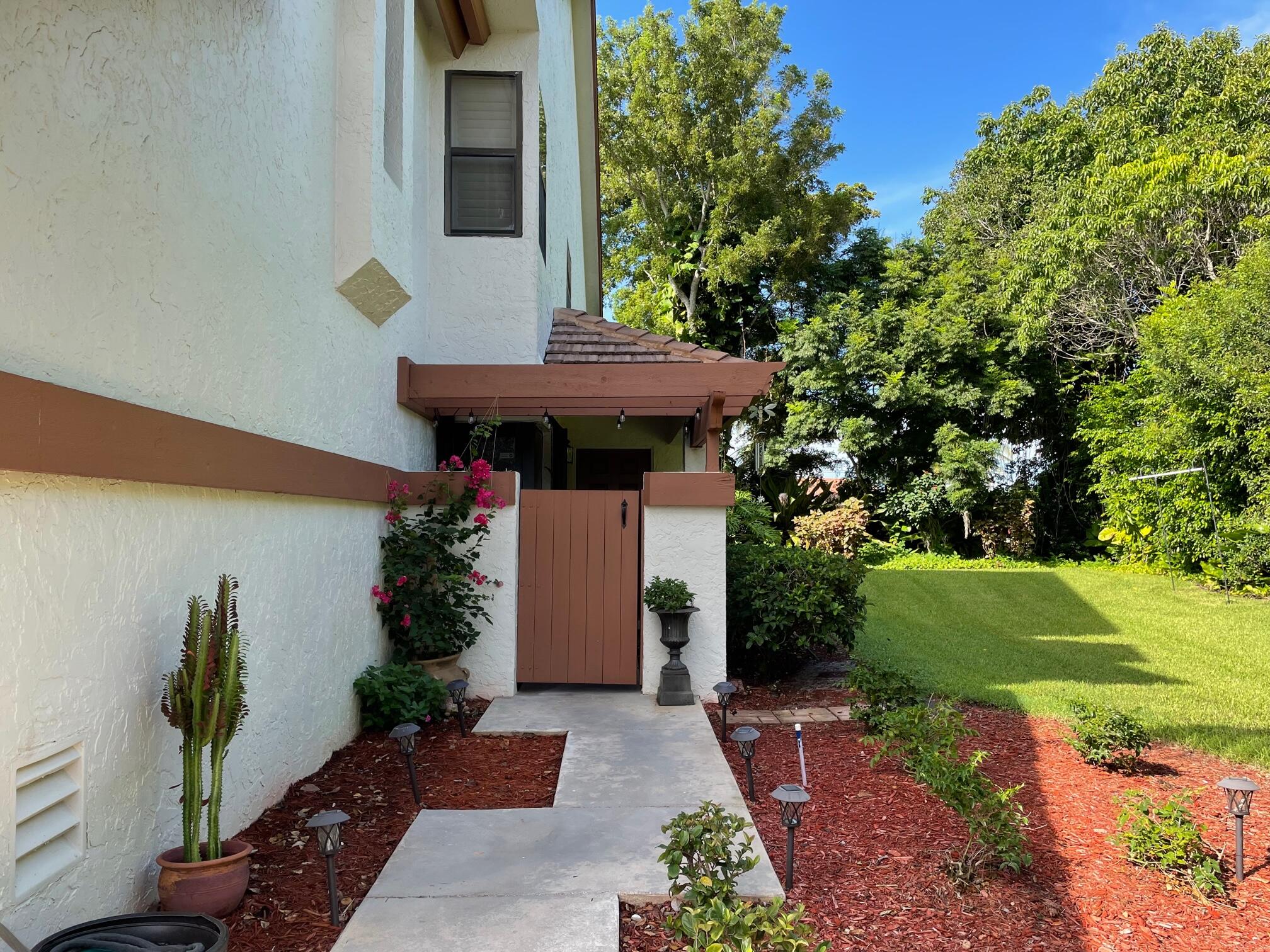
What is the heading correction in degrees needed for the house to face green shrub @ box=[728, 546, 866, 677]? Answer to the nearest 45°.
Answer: approximately 135° to its left

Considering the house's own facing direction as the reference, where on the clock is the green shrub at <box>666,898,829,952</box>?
The green shrub is roughly at 11 o'clock from the house.

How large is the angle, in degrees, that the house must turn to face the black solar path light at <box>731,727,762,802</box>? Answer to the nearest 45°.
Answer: approximately 90° to its left

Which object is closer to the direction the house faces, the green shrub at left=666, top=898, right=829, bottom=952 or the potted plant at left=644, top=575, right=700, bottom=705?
the green shrub

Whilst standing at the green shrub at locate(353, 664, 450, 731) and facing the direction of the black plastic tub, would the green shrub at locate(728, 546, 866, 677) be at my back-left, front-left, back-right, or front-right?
back-left

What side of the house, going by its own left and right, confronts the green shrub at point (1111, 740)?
left

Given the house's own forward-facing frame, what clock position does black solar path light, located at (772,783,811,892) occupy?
The black solar path light is roughly at 10 o'clock from the house.

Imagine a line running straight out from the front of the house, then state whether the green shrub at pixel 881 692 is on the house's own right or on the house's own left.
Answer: on the house's own left

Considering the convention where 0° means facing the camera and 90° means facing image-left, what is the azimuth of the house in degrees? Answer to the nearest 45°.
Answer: approximately 0°
